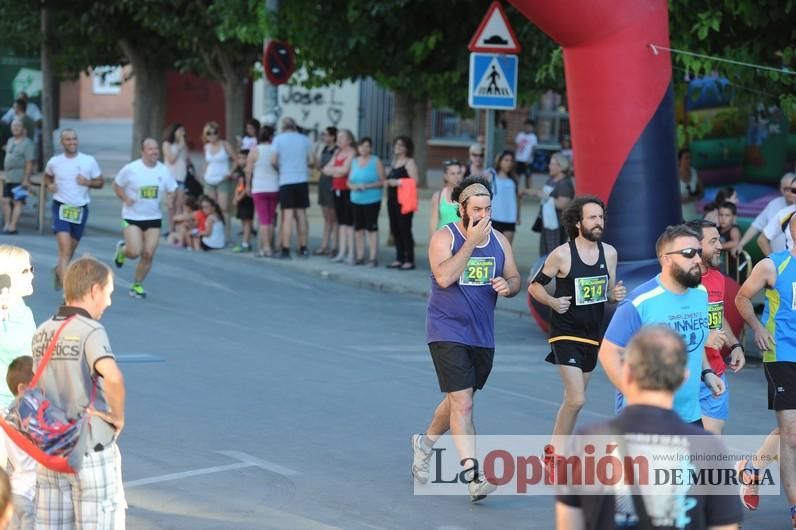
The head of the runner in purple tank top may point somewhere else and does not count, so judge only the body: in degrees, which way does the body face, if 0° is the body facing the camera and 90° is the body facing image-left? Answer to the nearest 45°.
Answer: approximately 315°

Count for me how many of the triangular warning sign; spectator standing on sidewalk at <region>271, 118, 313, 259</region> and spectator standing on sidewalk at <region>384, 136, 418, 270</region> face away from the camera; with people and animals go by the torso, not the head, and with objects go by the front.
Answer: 1

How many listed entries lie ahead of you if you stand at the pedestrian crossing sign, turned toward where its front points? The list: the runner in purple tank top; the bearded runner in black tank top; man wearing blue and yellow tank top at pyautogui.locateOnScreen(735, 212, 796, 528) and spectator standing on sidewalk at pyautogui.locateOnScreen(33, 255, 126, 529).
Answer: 4

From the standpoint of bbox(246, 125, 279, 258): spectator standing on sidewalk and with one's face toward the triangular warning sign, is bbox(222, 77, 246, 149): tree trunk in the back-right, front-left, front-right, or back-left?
back-left

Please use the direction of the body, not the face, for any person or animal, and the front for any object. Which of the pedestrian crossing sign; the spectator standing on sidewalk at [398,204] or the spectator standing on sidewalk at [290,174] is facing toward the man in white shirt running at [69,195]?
the spectator standing on sidewalk at [398,204]

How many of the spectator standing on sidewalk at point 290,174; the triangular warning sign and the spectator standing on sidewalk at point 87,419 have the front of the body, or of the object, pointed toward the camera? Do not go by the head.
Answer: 1

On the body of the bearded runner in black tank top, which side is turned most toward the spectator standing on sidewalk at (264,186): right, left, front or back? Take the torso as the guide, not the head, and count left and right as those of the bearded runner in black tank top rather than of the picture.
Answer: back

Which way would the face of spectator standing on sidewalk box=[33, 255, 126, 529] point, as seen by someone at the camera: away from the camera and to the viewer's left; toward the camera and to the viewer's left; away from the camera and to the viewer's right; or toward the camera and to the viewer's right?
away from the camera and to the viewer's right

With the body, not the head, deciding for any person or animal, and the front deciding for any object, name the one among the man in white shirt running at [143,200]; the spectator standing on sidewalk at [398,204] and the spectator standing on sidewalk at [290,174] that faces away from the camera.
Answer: the spectator standing on sidewalk at [290,174]

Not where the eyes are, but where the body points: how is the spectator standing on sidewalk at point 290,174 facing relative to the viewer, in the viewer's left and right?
facing away from the viewer

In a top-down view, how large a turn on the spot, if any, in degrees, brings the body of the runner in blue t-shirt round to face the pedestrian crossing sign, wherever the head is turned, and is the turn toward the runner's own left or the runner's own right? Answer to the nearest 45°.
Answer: approximately 135° to the runner's own left

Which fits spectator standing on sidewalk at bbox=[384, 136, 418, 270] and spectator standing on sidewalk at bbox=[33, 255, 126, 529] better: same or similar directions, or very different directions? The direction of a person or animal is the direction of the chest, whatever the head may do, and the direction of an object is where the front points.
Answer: very different directions

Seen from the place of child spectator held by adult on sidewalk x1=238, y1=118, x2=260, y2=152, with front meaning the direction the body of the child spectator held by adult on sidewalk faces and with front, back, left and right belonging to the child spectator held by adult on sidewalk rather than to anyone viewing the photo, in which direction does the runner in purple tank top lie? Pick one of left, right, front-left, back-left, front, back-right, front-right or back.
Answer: front-left

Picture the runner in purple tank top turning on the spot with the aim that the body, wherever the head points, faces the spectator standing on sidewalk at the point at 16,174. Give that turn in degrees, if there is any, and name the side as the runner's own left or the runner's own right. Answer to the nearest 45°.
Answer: approximately 180°
